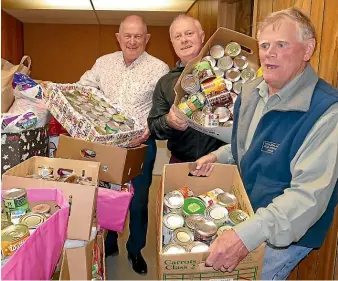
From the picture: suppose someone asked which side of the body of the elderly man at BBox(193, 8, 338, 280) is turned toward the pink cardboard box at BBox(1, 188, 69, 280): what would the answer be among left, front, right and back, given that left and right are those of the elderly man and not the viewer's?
front

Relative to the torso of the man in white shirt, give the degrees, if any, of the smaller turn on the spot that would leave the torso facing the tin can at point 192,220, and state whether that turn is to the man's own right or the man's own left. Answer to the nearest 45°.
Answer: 0° — they already face it

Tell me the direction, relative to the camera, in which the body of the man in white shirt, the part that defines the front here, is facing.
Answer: toward the camera

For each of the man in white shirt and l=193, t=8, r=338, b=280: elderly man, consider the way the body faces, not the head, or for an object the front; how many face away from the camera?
0

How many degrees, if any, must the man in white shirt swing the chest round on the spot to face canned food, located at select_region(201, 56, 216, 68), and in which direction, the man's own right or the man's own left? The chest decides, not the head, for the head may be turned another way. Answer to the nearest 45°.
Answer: approximately 45° to the man's own left

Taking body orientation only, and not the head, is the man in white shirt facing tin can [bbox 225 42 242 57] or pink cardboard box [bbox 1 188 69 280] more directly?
the pink cardboard box

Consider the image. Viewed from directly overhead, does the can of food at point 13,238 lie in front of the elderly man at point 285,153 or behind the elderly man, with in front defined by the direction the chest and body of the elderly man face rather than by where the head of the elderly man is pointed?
in front

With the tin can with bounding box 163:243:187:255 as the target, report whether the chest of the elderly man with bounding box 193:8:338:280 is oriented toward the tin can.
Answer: yes

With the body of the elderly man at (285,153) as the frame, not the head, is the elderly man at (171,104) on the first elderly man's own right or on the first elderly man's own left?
on the first elderly man's own right
